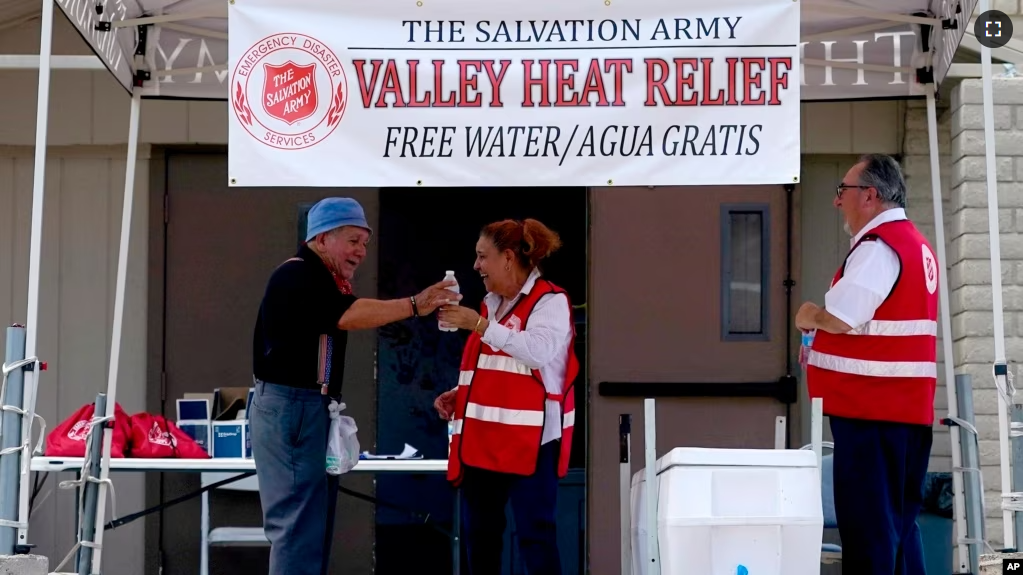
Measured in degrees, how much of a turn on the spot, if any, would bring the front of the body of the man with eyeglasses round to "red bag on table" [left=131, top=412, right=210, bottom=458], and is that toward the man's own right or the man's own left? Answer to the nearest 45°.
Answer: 0° — they already face it

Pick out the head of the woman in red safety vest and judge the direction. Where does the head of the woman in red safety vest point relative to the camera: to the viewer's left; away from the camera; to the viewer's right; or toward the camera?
to the viewer's left

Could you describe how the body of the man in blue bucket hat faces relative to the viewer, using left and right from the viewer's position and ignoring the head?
facing to the right of the viewer

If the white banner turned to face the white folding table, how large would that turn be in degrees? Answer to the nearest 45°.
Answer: approximately 135° to its right

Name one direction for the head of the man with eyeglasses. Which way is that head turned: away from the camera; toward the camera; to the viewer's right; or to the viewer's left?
to the viewer's left

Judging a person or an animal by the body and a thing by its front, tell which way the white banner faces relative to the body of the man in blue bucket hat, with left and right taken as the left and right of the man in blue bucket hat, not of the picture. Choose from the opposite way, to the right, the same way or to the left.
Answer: to the right

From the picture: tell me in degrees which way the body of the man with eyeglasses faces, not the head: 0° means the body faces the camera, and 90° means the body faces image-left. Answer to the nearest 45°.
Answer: approximately 90°

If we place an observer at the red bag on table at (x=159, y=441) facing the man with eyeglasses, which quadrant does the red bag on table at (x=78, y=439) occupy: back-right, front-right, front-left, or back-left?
back-right

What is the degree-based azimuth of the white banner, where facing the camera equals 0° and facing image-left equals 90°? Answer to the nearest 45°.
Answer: approximately 0°

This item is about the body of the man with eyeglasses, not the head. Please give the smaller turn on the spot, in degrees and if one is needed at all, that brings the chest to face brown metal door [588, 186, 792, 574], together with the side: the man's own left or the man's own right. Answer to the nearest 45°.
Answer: approximately 45° to the man's own right

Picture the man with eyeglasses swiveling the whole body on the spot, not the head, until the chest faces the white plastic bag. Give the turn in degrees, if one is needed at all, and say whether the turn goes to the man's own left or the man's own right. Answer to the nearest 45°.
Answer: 0° — they already face it
